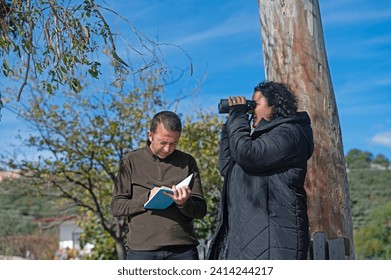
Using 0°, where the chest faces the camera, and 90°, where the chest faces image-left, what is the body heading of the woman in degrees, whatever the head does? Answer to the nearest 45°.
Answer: approximately 90°

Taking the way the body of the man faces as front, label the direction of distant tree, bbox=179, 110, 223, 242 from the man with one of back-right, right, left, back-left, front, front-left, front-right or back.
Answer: back

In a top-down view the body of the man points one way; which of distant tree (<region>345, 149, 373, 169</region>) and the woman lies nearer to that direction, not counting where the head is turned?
the woman

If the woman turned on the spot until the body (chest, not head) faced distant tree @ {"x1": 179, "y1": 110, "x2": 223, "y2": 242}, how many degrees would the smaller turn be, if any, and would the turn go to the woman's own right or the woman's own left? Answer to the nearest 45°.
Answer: approximately 90° to the woman's own right

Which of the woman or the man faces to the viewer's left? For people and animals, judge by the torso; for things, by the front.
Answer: the woman

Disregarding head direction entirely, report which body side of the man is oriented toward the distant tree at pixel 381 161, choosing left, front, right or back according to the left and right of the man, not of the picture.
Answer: back

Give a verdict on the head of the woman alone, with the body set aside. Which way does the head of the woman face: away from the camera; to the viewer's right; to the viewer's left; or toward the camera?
to the viewer's left

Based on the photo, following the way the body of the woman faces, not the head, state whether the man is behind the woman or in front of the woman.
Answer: in front

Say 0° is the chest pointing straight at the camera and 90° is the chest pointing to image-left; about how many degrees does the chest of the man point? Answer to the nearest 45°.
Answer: approximately 0°
